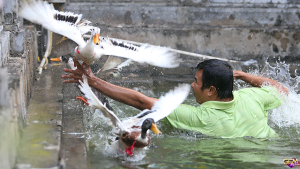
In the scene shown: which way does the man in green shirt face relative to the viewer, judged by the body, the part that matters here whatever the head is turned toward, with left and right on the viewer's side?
facing away from the viewer and to the left of the viewer

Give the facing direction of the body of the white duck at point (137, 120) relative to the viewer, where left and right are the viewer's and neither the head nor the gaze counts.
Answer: facing the viewer and to the right of the viewer

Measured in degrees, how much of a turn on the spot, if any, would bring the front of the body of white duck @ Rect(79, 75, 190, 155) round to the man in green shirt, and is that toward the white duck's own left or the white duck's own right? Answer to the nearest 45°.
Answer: approximately 90° to the white duck's own left

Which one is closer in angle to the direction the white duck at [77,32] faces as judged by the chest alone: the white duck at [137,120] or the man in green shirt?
the white duck

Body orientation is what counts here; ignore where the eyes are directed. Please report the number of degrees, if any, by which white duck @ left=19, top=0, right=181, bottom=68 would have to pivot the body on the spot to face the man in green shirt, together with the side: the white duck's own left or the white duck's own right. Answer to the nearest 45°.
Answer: approximately 90° to the white duck's own left

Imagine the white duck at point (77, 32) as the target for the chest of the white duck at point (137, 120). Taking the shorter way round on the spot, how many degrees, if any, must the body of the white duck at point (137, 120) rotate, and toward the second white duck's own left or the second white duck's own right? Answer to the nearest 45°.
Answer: approximately 180°

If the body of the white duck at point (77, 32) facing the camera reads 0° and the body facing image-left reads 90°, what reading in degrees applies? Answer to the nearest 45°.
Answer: approximately 0°

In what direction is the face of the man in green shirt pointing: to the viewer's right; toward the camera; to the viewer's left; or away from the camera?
to the viewer's left
